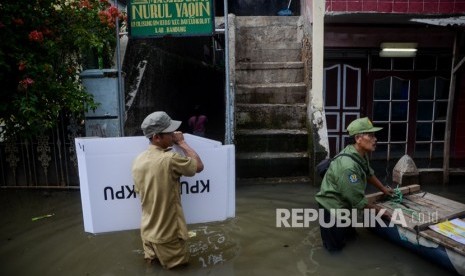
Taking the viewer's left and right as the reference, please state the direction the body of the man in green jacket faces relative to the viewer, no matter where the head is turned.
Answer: facing to the right of the viewer

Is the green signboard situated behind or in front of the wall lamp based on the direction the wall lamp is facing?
in front

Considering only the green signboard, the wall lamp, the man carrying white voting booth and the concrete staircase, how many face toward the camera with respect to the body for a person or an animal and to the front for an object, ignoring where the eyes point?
3

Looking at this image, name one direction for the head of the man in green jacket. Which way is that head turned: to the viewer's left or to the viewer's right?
to the viewer's right

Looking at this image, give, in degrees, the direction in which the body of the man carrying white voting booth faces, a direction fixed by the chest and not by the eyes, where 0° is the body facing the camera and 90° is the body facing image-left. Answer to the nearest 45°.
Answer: approximately 225°

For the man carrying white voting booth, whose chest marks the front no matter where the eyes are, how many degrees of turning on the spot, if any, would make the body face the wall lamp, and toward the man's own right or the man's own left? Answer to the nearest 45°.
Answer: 0° — they already face it

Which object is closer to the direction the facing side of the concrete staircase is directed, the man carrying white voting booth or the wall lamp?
the man carrying white voting booth

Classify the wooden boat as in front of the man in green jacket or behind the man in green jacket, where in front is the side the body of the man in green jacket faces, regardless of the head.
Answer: in front
